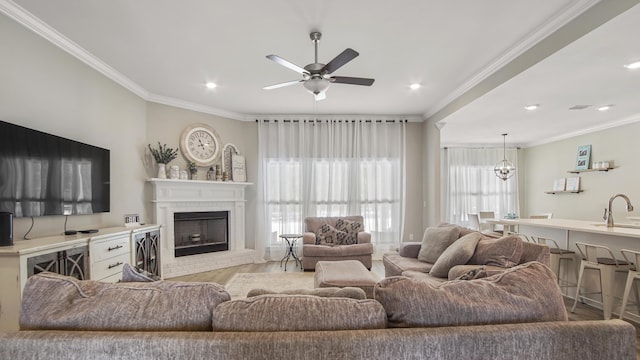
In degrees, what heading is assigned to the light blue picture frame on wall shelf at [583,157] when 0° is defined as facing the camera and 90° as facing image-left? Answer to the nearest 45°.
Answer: approximately 45°

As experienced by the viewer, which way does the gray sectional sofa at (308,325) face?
facing away from the viewer

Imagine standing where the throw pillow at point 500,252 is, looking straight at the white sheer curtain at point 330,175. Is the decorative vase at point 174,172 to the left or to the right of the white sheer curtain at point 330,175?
left

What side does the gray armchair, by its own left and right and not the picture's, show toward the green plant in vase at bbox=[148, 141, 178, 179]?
right

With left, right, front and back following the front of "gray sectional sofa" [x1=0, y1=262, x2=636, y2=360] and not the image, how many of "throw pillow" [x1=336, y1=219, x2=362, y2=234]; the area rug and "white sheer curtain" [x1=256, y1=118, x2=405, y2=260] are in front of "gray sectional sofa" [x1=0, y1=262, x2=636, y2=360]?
3

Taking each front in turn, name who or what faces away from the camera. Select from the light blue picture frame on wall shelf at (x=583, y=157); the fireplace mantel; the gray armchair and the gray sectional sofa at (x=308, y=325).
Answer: the gray sectional sofa

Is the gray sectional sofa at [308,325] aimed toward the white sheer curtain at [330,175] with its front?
yes

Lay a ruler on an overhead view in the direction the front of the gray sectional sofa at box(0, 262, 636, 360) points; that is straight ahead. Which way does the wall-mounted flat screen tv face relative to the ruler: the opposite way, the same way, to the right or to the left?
to the right
